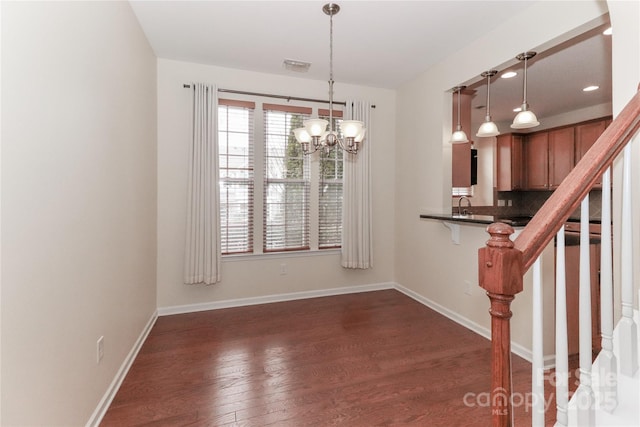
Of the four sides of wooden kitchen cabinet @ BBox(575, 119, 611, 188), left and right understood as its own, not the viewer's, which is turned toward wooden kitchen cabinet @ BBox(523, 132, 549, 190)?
right

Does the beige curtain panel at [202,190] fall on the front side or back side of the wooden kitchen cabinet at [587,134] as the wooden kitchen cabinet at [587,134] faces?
on the front side

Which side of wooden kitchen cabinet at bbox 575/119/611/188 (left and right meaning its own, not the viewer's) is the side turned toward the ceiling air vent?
front

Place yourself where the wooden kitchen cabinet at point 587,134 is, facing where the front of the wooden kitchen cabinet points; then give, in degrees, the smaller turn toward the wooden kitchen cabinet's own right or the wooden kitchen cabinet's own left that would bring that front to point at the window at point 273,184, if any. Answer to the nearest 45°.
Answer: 0° — it already faces it

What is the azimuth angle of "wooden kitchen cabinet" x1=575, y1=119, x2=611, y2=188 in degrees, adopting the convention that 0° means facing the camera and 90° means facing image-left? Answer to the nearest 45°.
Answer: approximately 45°

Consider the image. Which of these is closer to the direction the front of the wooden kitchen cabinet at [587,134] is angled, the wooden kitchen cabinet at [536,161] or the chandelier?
the chandelier

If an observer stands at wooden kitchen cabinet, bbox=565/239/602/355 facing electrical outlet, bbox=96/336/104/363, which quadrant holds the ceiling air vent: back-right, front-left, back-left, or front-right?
front-right

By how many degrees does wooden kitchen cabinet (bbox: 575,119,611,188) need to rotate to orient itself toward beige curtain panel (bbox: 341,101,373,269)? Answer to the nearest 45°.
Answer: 0° — it already faces it
